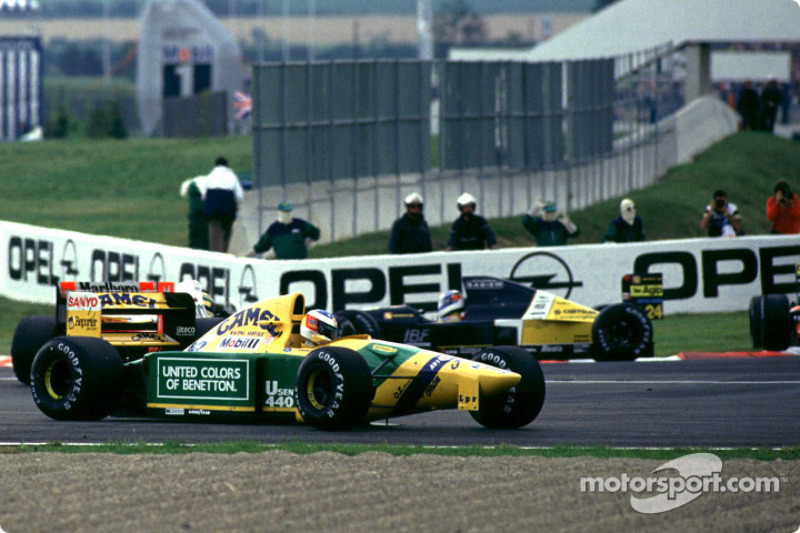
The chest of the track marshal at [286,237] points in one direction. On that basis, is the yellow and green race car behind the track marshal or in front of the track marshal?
in front

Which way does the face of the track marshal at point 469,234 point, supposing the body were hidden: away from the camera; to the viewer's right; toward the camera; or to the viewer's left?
toward the camera

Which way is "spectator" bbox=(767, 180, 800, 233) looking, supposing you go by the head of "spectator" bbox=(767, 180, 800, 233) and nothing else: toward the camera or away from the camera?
toward the camera

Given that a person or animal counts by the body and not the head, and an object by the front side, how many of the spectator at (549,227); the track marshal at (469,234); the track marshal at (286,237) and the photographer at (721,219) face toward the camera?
4

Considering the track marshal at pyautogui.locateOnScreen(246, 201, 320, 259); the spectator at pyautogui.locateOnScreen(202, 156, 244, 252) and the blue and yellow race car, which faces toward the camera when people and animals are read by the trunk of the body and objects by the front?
the track marshal at pyautogui.locateOnScreen(246, 201, 320, 259)

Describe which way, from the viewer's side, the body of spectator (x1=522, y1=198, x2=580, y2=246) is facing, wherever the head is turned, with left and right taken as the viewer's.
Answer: facing the viewer

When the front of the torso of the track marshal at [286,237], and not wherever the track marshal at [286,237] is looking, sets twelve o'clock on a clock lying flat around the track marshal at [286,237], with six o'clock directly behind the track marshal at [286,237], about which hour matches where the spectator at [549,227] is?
the spectator at [549,227] is roughly at 9 o'clock from the track marshal at [286,237].

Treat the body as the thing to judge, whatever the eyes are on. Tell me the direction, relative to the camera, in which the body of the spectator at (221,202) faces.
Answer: away from the camera

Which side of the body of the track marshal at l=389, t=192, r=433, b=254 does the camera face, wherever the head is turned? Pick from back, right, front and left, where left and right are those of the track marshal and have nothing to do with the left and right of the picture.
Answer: front

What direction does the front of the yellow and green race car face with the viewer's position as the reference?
facing the viewer and to the right of the viewer

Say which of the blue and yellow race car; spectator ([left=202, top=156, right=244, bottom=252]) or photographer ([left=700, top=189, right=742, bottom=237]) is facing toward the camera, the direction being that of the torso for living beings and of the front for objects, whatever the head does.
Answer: photographer ([left=700, top=189, right=742, bottom=237])

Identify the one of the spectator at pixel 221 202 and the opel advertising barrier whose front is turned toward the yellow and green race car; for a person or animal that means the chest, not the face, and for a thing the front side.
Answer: the opel advertising barrier

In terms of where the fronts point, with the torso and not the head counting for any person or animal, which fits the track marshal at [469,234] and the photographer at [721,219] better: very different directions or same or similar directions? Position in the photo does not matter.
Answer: same or similar directions

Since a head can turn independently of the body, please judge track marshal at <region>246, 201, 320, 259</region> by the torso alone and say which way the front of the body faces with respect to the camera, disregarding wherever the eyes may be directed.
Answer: toward the camera

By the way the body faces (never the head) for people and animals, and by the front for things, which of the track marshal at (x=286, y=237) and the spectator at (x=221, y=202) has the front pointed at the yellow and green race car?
the track marshal at (x=286, y=237)

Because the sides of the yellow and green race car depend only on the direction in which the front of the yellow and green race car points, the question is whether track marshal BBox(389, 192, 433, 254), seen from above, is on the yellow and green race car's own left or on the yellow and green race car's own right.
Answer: on the yellow and green race car's own left
